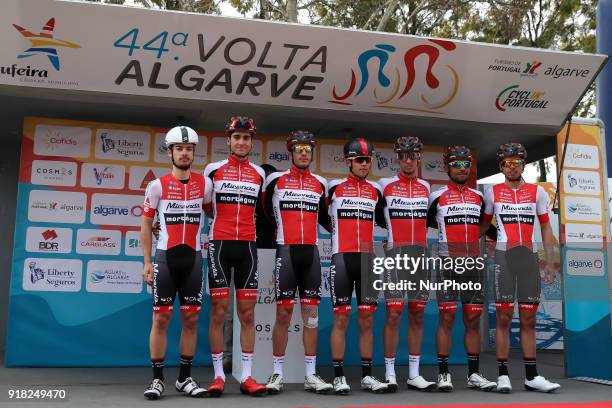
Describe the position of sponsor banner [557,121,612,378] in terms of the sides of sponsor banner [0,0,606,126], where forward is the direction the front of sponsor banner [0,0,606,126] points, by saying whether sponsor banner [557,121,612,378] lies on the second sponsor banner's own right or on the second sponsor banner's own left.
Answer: on the second sponsor banner's own left

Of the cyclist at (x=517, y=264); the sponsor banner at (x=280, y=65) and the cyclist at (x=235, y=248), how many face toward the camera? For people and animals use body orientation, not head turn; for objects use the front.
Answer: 3

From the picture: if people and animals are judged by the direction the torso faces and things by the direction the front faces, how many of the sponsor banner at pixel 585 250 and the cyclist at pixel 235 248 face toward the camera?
2

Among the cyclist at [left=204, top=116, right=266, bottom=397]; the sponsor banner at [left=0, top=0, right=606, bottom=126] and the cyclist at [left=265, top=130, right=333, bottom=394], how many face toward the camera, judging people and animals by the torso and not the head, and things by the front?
3

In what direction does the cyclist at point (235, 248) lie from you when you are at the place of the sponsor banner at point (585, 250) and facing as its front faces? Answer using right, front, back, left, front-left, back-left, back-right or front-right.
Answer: front-right

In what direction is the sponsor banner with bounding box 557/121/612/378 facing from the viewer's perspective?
toward the camera

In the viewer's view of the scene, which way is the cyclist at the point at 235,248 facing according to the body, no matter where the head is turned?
toward the camera
